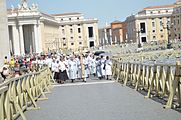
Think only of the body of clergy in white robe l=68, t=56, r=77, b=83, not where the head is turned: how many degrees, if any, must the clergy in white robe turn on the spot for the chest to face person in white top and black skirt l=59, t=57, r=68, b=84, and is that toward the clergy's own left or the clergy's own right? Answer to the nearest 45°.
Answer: approximately 45° to the clergy's own right

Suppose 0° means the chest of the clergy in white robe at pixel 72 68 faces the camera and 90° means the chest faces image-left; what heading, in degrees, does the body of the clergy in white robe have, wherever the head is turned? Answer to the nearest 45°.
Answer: approximately 0°
